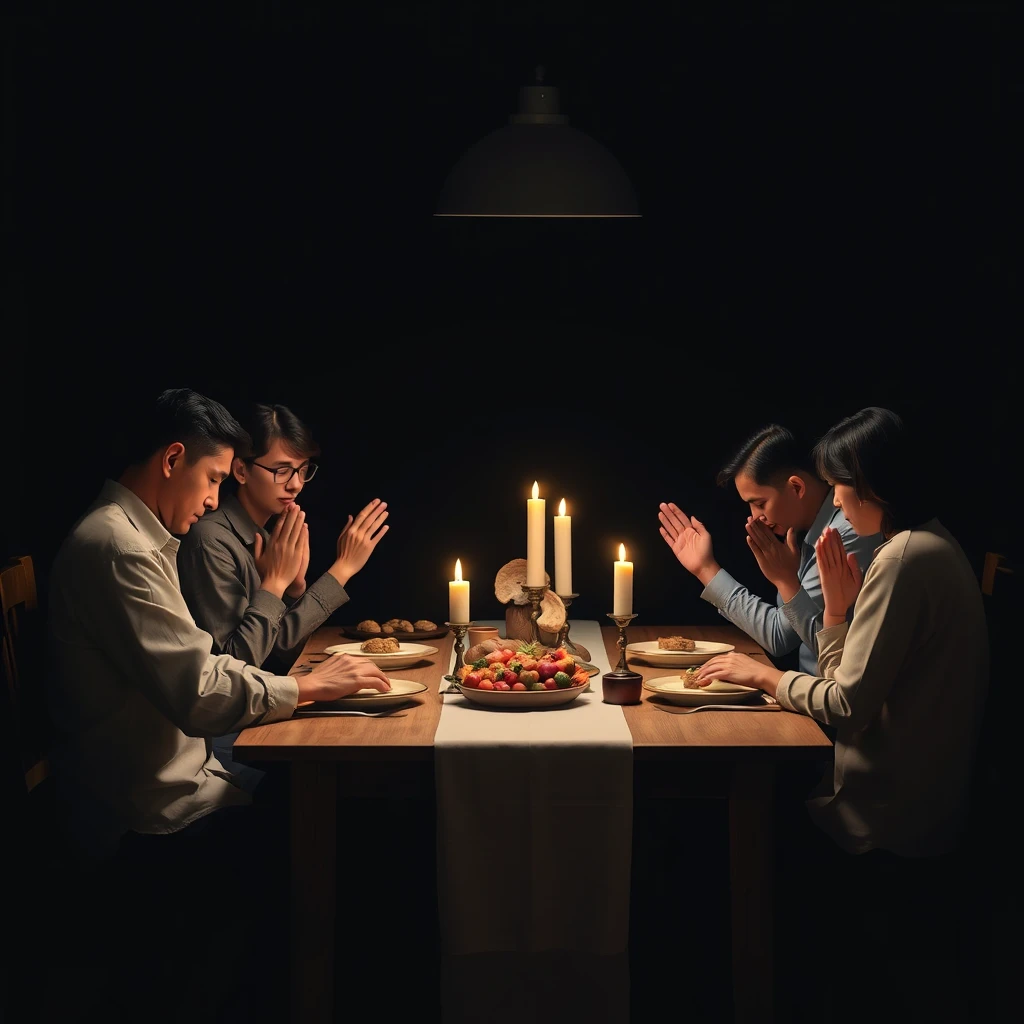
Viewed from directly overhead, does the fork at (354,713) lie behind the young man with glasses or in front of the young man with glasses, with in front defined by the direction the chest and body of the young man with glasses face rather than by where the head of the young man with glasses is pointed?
in front

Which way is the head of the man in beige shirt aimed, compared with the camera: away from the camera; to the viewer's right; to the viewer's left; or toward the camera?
to the viewer's right

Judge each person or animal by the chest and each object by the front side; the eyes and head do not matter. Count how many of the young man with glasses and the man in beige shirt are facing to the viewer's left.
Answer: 0

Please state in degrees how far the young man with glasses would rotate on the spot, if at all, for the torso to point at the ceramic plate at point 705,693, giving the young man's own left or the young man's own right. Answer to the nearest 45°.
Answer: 0° — they already face it

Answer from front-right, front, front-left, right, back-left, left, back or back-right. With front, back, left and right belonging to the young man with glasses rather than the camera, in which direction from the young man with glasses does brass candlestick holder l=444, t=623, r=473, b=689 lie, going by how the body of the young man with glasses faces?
front

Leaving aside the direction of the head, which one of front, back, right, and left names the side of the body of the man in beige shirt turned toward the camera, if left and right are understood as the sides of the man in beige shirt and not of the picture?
right

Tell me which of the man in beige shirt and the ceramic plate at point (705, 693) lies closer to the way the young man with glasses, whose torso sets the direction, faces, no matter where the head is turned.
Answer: the ceramic plate

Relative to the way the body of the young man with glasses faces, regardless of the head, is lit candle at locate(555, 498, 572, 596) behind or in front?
in front

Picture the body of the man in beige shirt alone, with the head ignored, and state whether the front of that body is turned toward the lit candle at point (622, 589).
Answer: yes

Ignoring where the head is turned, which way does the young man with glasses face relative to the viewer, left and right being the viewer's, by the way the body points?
facing the viewer and to the right of the viewer

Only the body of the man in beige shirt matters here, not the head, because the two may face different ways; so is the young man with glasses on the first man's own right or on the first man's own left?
on the first man's own left

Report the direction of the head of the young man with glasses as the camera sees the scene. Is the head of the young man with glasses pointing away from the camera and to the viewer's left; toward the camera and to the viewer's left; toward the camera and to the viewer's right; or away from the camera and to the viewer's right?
toward the camera and to the viewer's right

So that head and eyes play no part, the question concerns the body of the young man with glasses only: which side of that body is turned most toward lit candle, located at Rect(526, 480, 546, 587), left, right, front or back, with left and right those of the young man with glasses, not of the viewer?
front

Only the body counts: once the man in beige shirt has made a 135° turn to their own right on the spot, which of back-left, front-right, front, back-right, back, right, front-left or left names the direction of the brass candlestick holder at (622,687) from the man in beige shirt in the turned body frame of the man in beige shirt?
back-left

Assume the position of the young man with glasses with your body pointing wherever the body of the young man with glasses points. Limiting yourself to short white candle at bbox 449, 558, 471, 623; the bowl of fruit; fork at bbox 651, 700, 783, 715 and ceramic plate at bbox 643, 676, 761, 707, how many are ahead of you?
4

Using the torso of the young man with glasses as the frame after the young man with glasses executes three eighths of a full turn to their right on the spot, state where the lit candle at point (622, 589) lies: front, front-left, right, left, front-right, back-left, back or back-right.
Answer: back-left
